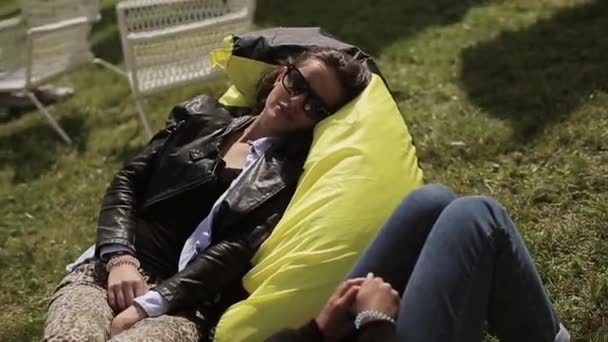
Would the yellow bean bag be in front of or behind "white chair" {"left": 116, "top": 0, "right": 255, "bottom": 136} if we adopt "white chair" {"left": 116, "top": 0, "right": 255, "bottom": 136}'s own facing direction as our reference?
behind

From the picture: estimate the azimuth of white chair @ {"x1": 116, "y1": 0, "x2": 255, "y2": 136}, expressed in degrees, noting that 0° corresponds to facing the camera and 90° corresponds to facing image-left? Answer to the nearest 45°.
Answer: approximately 135°

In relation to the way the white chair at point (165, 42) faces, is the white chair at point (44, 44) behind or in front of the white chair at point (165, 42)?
in front

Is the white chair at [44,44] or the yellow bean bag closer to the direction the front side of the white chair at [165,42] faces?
the white chair

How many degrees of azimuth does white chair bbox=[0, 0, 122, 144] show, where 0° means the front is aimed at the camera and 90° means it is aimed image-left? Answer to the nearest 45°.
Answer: approximately 135°
